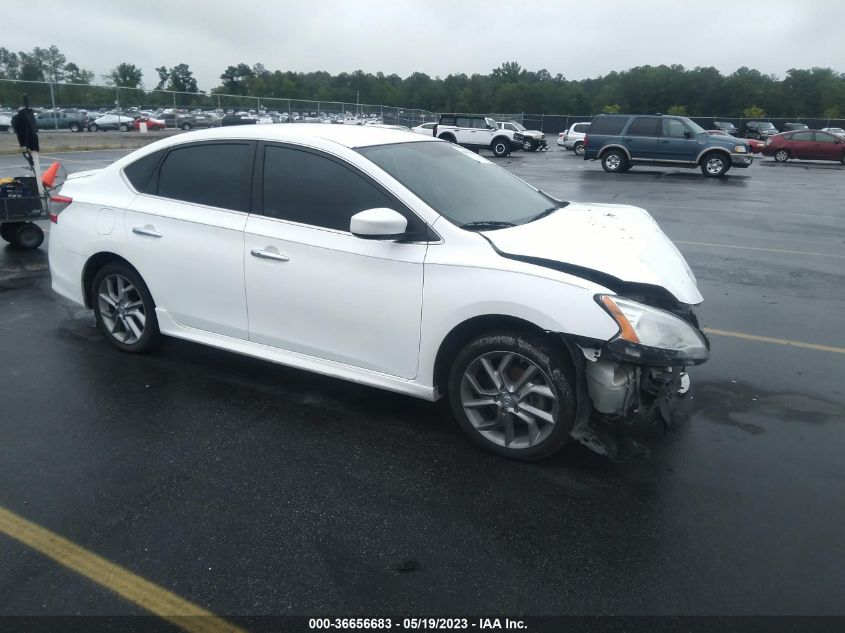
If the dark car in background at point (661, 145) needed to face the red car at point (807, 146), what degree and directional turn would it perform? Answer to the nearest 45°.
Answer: approximately 45° to its left

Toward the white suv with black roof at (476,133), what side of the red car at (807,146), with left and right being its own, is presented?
back

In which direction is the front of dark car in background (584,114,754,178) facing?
to the viewer's right

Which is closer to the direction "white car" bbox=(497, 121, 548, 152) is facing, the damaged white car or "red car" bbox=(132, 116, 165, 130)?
the damaged white car
